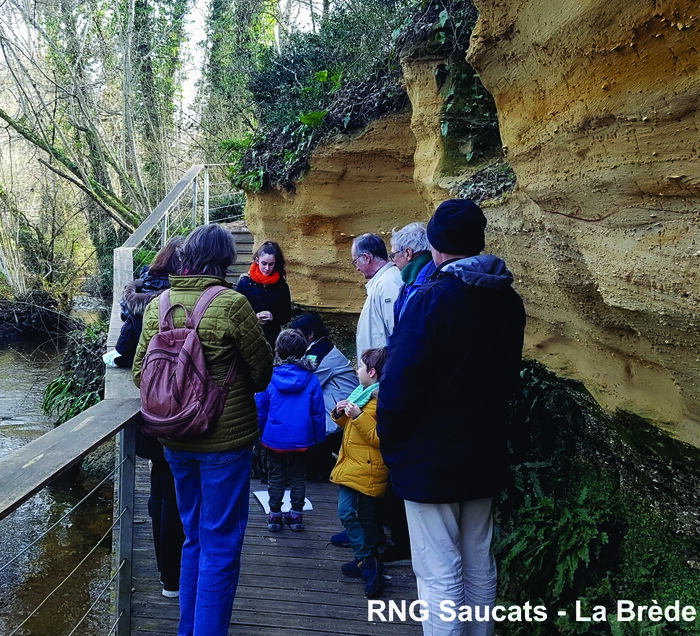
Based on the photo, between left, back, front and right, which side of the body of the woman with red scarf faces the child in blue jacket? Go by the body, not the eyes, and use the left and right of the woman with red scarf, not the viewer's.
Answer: front

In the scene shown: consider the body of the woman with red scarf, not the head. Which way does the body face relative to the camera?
toward the camera

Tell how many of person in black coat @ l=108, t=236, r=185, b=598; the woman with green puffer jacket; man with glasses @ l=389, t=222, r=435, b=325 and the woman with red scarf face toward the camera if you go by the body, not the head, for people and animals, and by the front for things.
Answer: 1

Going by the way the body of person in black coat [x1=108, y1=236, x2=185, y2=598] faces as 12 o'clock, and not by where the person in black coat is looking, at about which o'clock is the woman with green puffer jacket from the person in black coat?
The woman with green puffer jacket is roughly at 4 o'clock from the person in black coat.

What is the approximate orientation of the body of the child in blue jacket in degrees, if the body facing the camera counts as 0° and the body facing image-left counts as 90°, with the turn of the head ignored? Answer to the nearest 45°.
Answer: approximately 180°

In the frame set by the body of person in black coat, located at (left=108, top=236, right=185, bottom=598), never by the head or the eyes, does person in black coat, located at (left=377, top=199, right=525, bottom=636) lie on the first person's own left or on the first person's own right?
on the first person's own right

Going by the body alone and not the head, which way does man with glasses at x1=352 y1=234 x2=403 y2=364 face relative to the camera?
to the viewer's left

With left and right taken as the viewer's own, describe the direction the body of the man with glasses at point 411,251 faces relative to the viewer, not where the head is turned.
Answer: facing to the left of the viewer

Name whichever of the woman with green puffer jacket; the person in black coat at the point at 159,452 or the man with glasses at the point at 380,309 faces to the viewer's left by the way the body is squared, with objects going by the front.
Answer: the man with glasses

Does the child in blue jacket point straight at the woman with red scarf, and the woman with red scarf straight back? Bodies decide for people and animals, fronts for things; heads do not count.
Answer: yes

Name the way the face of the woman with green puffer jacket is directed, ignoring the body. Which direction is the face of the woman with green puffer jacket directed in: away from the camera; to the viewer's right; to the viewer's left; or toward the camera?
away from the camera

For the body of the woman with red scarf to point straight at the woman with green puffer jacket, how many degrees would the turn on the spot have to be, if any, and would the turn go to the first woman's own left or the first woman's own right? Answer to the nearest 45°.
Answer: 0° — they already face them

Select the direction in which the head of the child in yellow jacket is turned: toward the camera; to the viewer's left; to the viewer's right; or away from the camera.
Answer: to the viewer's left
